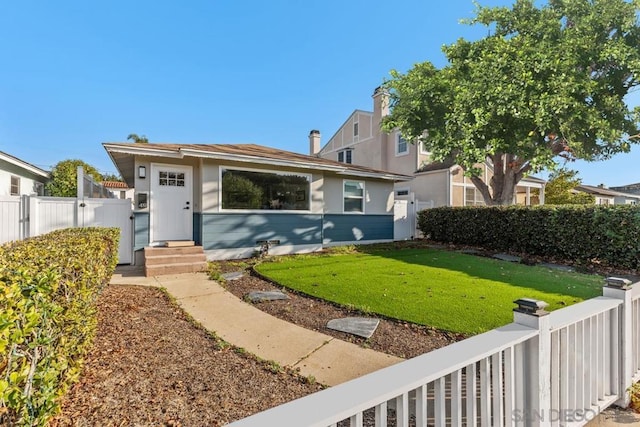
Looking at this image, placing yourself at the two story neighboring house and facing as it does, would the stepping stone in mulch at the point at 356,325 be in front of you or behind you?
in front

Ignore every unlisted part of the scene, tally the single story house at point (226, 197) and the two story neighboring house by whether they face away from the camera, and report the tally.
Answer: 0

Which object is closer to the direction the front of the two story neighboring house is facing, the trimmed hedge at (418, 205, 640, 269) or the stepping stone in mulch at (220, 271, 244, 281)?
the trimmed hedge

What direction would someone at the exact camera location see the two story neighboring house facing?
facing the viewer and to the right of the viewer

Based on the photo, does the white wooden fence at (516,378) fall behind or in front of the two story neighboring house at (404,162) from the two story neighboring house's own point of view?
in front

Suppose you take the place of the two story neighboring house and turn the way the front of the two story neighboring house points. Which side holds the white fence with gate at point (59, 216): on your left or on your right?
on your right

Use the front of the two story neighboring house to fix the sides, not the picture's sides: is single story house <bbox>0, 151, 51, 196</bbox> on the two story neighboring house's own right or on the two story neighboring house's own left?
on the two story neighboring house's own right

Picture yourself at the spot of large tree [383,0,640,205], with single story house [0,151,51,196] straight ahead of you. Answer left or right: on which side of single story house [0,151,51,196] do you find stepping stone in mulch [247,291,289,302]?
left

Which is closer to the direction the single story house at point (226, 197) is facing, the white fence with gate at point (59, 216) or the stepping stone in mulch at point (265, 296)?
the stepping stone in mulch

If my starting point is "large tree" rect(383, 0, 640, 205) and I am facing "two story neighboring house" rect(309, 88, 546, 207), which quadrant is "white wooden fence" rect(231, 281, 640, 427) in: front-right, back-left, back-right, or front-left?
back-left
